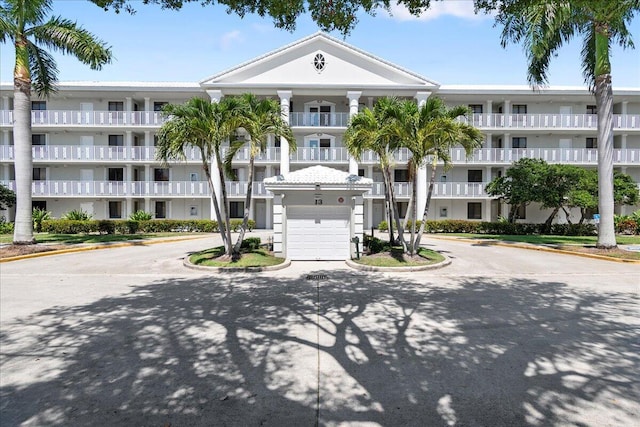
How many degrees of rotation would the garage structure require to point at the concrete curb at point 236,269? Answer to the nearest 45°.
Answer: approximately 45° to its right

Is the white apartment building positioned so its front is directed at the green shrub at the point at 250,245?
yes

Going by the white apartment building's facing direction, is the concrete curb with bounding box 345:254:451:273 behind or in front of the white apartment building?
in front

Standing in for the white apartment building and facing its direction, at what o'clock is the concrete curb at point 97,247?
The concrete curb is roughly at 1 o'clock from the white apartment building.

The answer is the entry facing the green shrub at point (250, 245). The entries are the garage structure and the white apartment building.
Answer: the white apartment building

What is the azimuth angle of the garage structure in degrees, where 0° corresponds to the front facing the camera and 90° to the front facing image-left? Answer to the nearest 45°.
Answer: approximately 0°

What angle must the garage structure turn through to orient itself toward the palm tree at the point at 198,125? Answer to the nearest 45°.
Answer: approximately 45° to its right

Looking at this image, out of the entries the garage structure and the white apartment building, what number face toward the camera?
2

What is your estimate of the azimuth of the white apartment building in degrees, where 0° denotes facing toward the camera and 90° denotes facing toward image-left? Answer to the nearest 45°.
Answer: approximately 0°

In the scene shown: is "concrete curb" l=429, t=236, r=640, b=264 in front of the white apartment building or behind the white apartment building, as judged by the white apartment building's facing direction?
in front

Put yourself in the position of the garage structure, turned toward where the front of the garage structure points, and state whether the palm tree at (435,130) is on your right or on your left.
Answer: on your left

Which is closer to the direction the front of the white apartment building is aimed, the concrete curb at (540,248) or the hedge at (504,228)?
the concrete curb
